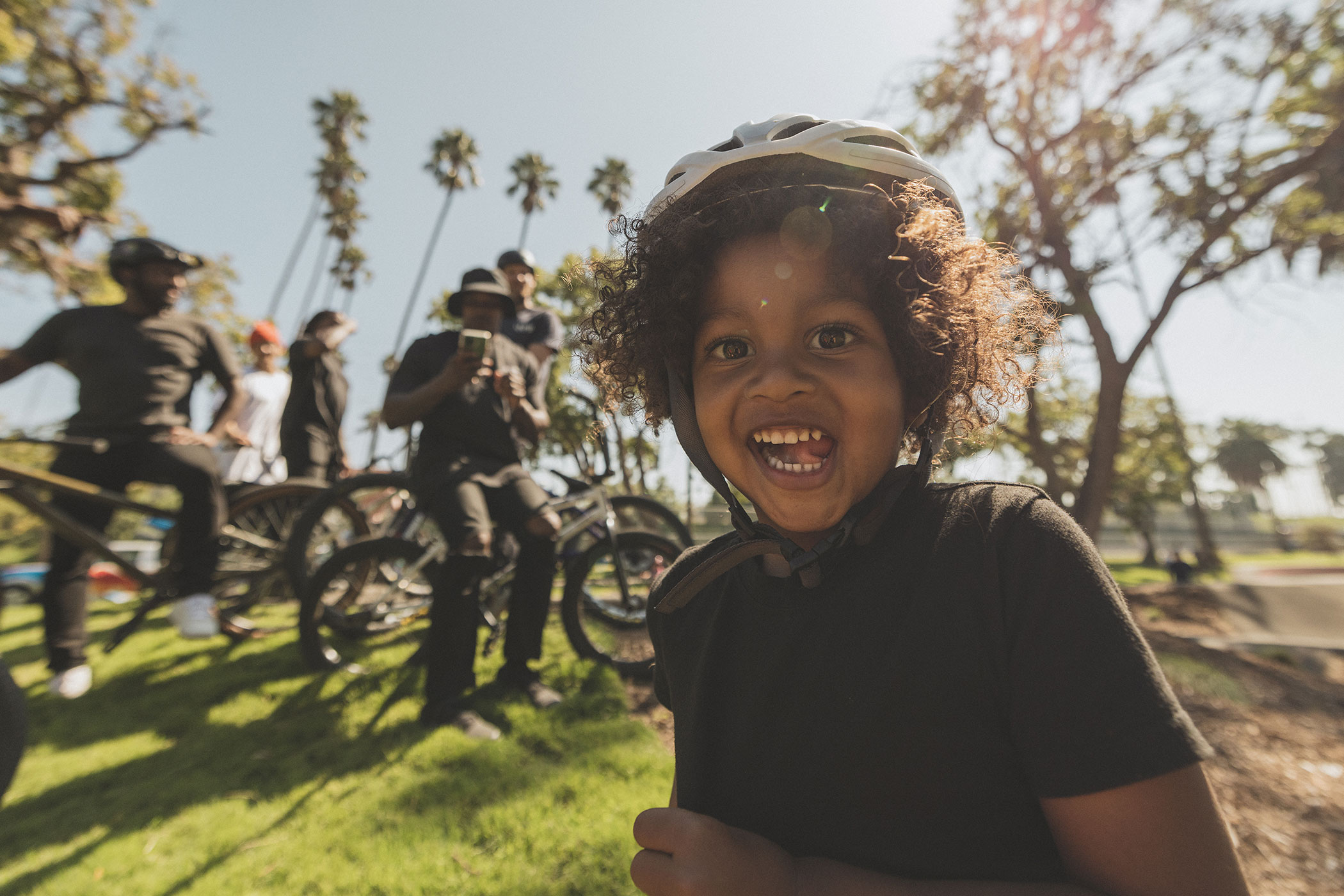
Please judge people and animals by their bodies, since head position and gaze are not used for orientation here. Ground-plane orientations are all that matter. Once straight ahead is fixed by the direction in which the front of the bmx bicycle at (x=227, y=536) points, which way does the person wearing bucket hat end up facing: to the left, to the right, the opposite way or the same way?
to the left

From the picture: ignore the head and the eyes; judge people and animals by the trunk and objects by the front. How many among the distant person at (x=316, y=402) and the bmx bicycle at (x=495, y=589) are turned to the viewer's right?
2

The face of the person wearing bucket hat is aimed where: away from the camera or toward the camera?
toward the camera

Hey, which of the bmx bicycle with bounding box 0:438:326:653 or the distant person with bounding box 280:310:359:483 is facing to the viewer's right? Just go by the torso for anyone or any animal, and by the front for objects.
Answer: the distant person

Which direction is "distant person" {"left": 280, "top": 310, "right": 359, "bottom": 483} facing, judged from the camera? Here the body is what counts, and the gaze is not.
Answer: to the viewer's right

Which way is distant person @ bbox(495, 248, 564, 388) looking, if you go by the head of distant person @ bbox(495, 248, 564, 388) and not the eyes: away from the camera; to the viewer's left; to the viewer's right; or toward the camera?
toward the camera

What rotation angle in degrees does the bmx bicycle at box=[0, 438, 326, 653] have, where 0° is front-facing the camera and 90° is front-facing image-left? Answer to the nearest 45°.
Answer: approximately 45°

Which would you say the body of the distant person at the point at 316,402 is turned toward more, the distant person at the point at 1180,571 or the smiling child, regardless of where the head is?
the distant person

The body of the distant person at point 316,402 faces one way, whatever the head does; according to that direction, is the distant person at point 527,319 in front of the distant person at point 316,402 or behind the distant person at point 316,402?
in front

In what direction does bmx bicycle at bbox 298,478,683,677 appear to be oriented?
to the viewer's right

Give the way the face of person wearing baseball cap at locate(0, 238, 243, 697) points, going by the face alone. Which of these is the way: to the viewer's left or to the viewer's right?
to the viewer's right

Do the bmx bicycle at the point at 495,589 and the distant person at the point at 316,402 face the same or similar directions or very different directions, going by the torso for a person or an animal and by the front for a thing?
same or similar directions

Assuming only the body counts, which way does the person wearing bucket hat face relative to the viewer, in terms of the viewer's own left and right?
facing the viewer and to the right of the viewer
